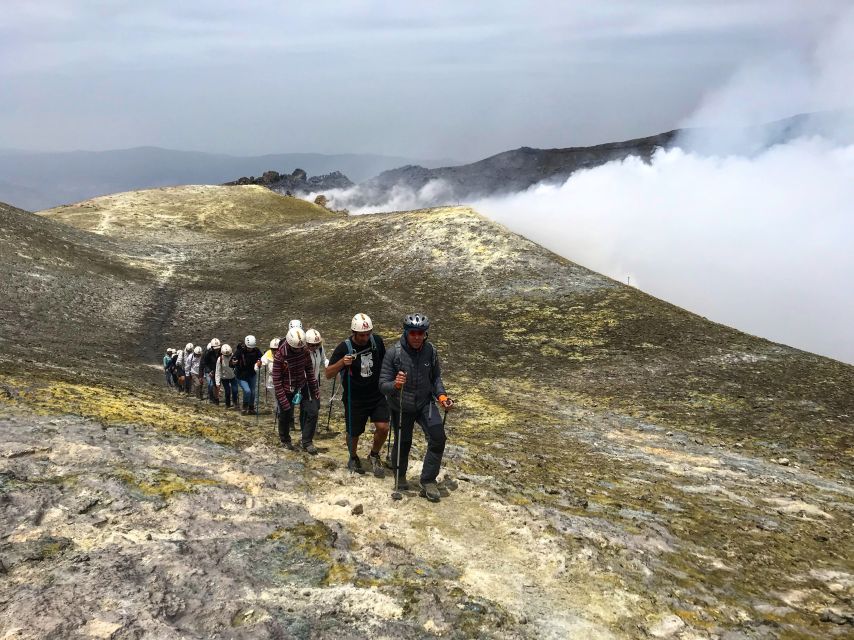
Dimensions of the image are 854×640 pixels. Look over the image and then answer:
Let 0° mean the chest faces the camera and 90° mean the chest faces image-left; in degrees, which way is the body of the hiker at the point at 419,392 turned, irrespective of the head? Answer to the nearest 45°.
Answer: approximately 0°

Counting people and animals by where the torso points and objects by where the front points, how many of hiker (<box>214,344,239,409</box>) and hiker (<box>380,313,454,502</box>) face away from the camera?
0

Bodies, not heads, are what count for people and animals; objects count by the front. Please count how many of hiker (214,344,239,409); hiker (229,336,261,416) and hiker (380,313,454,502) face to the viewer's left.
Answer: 0

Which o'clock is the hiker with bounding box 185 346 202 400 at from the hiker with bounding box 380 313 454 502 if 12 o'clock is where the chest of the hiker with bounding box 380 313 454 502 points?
the hiker with bounding box 185 346 202 400 is roughly at 5 o'clock from the hiker with bounding box 380 313 454 502.

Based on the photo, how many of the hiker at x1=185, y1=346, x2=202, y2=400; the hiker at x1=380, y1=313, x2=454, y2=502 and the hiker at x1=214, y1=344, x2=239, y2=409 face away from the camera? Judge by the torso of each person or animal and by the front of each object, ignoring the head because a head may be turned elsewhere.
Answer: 0

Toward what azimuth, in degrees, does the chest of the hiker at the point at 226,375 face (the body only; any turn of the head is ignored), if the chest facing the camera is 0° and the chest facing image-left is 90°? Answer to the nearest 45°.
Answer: approximately 315°

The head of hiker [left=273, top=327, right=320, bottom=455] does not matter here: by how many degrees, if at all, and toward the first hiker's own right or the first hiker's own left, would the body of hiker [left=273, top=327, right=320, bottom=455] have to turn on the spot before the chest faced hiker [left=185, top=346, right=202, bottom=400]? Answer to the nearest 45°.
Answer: approximately 135° to the first hiker's own left

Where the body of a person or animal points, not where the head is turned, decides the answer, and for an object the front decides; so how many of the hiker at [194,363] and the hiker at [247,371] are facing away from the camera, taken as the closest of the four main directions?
0

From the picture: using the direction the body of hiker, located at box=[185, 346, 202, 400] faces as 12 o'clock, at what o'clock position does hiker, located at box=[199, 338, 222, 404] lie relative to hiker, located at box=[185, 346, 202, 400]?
hiker, located at box=[199, 338, 222, 404] is roughly at 1 o'clock from hiker, located at box=[185, 346, 202, 400].

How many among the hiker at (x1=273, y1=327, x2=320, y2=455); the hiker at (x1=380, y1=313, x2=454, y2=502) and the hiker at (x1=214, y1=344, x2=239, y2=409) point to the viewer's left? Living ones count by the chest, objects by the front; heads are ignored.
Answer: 0

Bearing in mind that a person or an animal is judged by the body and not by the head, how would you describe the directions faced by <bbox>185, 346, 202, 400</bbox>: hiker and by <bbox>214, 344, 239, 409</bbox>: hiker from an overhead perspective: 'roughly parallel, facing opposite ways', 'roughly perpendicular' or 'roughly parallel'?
roughly parallel

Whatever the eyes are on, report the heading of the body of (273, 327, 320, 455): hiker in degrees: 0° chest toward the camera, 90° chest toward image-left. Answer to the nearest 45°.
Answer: approximately 315°

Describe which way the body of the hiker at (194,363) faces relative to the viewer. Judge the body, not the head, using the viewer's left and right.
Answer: facing the viewer and to the right of the viewer

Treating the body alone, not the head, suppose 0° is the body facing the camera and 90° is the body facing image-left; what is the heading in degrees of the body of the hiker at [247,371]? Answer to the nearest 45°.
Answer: approximately 315°

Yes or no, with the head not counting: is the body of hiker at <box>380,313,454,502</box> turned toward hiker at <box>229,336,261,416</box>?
no

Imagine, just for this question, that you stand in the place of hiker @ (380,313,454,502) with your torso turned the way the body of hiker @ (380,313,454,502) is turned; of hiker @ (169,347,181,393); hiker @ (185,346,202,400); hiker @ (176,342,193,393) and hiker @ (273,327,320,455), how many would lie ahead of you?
0

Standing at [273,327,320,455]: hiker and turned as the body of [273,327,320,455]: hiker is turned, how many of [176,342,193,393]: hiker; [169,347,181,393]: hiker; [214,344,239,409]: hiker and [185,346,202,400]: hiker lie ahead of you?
0

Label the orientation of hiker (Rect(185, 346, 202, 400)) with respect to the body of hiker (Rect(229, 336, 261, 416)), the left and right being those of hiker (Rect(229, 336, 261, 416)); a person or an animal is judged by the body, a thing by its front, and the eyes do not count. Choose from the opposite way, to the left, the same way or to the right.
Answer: the same way

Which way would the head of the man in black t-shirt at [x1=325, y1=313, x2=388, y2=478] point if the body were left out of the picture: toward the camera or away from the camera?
toward the camera

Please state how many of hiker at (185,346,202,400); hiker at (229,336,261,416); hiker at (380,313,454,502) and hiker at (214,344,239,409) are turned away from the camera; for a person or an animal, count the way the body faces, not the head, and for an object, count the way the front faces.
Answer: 0
